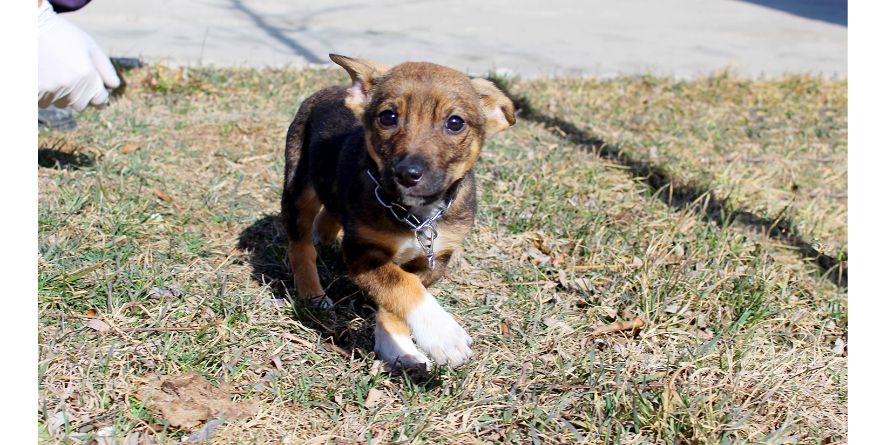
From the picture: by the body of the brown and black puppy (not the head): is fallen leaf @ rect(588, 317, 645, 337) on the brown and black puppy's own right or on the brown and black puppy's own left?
on the brown and black puppy's own left

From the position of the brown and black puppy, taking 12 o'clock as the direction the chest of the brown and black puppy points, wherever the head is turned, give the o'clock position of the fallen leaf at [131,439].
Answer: The fallen leaf is roughly at 3 o'clock from the brown and black puppy.

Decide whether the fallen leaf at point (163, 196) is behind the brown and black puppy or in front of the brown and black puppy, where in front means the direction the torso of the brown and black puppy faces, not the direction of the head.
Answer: behind

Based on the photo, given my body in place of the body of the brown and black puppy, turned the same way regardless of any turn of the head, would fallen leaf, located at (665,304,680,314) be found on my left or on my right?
on my left

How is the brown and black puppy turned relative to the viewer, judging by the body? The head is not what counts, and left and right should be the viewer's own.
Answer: facing the viewer and to the right of the viewer

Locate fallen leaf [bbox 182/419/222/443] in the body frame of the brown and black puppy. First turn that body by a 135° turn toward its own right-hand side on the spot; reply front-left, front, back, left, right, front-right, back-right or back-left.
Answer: front-left

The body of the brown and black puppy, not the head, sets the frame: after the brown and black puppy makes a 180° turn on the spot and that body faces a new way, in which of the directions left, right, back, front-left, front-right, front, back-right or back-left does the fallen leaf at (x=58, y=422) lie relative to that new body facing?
left

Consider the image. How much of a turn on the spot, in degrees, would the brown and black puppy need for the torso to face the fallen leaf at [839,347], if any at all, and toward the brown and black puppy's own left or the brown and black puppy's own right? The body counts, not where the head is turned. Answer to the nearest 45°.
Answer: approximately 45° to the brown and black puppy's own left

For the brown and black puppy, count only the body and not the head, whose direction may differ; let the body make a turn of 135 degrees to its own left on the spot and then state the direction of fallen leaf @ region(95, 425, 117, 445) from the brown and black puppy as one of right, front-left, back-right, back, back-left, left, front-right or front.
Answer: back-left

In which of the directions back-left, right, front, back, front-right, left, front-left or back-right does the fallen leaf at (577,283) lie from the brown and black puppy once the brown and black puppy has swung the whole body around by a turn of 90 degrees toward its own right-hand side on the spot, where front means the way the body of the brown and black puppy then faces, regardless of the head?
back

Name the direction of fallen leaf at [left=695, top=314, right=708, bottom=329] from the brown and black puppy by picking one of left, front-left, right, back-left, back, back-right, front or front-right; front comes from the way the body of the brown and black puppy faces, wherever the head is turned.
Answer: front-left

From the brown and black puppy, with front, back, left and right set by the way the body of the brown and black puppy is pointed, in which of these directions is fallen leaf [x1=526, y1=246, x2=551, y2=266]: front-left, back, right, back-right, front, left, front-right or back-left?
left

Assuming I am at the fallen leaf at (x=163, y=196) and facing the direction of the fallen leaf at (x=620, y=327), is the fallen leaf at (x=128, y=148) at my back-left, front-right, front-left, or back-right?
back-left

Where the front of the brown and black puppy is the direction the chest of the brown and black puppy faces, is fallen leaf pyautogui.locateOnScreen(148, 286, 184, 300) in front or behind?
behind
